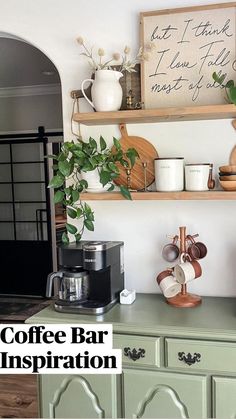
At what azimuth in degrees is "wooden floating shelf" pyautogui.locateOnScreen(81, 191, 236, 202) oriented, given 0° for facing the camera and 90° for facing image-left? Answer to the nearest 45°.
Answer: approximately 0°

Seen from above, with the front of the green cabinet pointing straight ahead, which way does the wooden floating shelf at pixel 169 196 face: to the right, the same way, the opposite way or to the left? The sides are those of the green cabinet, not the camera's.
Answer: the same way

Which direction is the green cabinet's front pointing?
toward the camera

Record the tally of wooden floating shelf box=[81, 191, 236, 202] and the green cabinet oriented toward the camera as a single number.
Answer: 2
